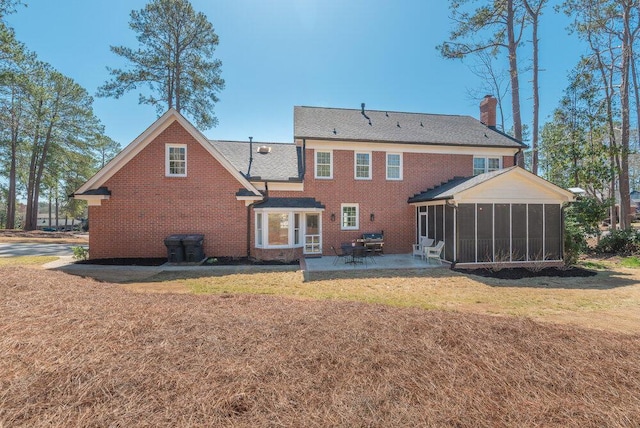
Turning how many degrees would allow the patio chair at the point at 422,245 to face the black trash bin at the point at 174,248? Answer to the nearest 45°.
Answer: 0° — it already faces it

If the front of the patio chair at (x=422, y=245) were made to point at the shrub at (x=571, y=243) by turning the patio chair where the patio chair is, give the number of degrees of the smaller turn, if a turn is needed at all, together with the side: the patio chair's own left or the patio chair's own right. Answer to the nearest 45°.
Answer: approximately 135° to the patio chair's own left

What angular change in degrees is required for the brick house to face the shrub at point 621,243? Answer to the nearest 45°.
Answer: approximately 90° to its right

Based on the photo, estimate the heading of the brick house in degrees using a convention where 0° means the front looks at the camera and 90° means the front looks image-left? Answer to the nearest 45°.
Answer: approximately 180°

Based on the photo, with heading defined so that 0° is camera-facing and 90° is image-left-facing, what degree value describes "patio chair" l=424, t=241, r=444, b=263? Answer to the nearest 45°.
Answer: approximately 90°

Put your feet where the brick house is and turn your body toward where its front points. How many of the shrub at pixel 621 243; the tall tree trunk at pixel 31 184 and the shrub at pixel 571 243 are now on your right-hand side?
2

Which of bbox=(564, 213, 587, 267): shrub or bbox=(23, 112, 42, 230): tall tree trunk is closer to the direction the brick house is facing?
the tall tree trunk

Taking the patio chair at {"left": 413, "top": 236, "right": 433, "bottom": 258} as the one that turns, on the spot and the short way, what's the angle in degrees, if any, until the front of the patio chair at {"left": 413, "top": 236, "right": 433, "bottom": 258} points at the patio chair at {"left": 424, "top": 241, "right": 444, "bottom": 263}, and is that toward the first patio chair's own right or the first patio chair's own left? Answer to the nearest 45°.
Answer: approximately 90° to the first patio chair's own left
